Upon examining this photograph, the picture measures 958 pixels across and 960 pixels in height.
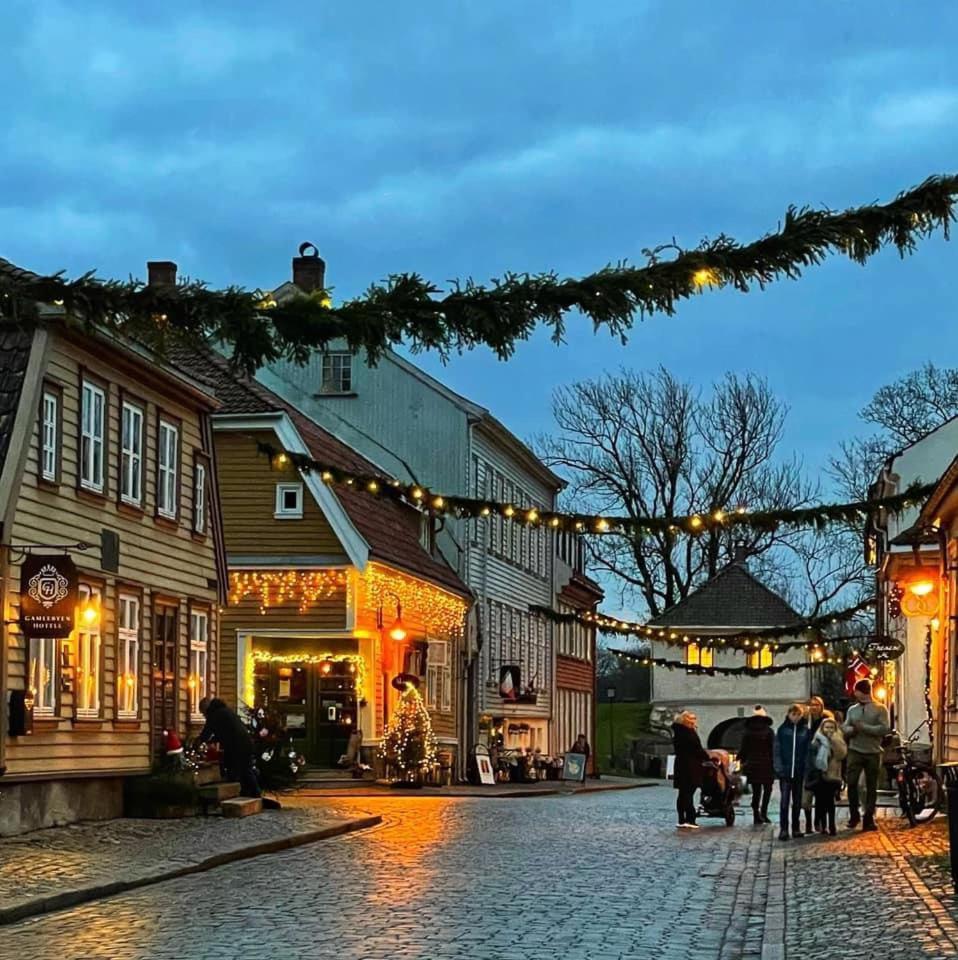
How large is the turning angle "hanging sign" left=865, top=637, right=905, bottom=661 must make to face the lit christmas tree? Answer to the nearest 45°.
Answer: approximately 135° to its right

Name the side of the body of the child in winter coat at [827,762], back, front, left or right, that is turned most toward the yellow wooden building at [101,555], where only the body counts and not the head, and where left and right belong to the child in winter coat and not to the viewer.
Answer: right

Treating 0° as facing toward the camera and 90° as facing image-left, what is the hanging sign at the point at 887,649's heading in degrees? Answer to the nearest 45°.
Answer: approximately 0°

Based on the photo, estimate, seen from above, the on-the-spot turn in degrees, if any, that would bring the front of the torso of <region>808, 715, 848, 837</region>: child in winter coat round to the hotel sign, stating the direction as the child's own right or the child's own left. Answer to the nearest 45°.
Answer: approximately 90° to the child's own right

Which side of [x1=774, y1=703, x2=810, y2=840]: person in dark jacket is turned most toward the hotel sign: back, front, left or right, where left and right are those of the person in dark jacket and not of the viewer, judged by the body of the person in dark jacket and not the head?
right

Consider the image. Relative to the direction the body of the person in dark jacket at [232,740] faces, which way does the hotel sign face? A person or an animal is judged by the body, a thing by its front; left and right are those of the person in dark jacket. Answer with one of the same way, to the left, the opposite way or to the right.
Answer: to the left

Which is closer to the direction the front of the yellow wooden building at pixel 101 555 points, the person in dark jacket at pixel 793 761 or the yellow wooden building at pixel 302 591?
the person in dark jacket

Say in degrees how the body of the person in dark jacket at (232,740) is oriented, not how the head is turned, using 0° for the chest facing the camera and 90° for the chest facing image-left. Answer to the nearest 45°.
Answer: approximately 90°
